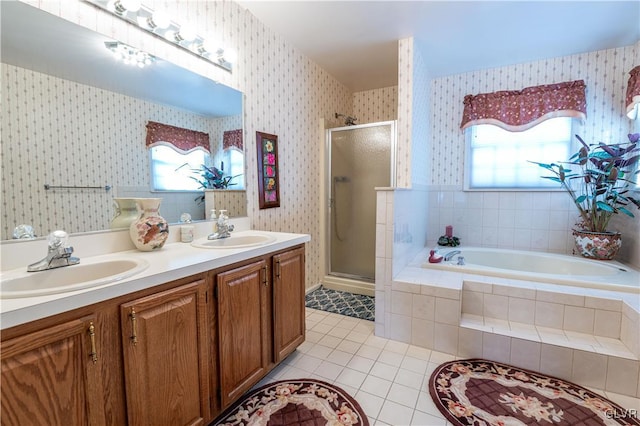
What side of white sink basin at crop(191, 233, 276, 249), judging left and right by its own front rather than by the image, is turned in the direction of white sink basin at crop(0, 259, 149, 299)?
right

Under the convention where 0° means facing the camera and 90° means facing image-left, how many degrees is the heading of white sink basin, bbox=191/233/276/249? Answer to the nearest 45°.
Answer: approximately 315°

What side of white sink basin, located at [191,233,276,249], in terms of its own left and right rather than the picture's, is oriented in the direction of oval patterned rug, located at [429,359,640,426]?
front

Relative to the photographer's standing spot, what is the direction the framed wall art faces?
facing the viewer and to the right of the viewer

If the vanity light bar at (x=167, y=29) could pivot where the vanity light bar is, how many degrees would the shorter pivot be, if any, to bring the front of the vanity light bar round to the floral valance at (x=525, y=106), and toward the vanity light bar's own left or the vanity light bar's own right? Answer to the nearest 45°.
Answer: approximately 45° to the vanity light bar's own left

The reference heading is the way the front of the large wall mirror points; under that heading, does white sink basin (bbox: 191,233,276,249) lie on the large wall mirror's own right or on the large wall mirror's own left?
on the large wall mirror's own left

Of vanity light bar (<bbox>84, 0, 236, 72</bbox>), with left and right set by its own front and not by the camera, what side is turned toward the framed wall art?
left

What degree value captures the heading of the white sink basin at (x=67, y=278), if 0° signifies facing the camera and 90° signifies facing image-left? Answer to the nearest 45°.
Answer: approximately 315°

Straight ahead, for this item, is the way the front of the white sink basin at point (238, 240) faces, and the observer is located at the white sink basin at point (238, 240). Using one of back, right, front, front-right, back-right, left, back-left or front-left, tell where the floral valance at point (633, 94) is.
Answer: front-left

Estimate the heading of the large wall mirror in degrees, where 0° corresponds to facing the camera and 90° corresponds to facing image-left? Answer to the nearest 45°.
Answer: approximately 315°

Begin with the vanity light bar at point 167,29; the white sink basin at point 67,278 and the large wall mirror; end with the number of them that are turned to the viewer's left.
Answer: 0
